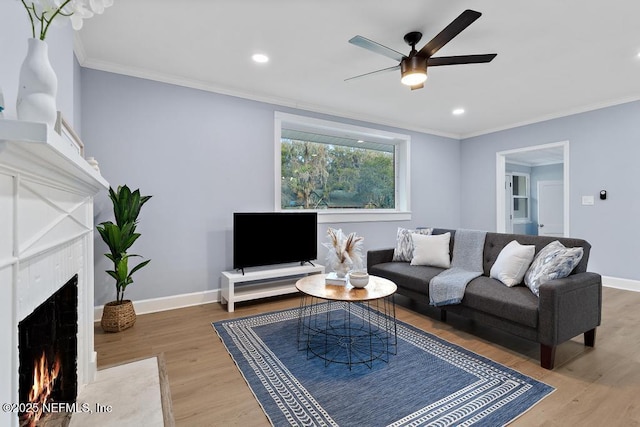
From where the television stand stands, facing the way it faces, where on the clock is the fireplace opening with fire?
The fireplace opening with fire is roughly at 2 o'clock from the television stand.

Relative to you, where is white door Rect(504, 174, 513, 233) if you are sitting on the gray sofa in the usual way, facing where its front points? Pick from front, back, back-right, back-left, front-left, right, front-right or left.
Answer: back-right

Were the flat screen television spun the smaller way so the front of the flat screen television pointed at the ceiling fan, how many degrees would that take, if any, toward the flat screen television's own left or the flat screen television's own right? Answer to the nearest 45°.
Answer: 0° — it already faces it

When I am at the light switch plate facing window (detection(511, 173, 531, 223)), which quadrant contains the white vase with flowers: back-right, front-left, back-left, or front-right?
back-left

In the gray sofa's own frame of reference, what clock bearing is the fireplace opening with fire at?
The fireplace opening with fire is roughly at 12 o'clock from the gray sofa.

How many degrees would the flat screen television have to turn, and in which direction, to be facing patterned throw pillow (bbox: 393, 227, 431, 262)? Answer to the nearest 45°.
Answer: approximately 45° to its left

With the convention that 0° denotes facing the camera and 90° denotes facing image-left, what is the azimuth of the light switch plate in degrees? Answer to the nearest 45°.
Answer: approximately 0°

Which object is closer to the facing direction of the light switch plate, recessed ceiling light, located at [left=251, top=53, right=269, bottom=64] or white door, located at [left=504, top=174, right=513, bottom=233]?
the recessed ceiling light

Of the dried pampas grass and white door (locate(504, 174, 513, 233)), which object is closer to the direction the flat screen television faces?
the dried pampas grass

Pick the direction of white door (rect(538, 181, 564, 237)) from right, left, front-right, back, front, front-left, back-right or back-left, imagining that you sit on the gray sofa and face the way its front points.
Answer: back-right

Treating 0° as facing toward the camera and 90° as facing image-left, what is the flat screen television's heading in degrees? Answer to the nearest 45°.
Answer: approximately 315°

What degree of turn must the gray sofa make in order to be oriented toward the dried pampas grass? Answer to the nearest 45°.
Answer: approximately 45° to its right
